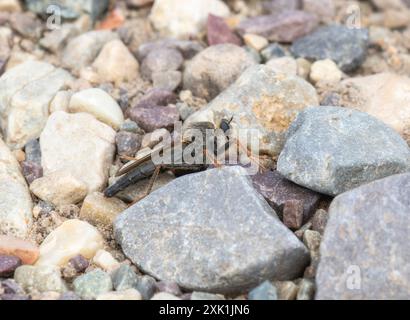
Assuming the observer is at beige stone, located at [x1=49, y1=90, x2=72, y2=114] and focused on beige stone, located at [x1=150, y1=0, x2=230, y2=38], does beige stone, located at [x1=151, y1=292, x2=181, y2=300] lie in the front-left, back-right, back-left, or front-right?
back-right

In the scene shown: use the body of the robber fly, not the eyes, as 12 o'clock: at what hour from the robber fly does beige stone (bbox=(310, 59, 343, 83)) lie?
The beige stone is roughly at 11 o'clock from the robber fly.

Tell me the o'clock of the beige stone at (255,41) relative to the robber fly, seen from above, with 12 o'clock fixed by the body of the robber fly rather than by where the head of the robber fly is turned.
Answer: The beige stone is roughly at 10 o'clock from the robber fly.

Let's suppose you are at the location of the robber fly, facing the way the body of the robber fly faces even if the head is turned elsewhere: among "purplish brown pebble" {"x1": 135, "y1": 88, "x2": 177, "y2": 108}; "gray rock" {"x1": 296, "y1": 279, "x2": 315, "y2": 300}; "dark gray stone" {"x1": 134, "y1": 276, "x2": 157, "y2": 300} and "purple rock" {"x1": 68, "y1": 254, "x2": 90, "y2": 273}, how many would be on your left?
1

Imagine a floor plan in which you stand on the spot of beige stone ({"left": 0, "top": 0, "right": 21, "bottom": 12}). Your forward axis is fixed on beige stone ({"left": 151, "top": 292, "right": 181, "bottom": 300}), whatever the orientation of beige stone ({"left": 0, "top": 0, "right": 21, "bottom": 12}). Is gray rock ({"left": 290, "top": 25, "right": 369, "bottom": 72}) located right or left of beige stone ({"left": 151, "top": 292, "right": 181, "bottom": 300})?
left

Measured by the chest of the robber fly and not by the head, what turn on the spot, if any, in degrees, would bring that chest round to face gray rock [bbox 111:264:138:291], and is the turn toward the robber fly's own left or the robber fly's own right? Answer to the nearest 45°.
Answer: approximately 90° to the robber fly's own right

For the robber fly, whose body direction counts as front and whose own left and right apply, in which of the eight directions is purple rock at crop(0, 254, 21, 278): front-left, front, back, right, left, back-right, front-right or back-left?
back-right

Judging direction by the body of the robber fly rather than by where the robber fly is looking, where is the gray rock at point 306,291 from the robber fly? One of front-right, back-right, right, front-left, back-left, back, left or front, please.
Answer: front-right

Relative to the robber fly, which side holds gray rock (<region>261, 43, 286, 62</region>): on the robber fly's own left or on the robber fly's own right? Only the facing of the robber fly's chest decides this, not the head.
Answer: on the robber fly's own left

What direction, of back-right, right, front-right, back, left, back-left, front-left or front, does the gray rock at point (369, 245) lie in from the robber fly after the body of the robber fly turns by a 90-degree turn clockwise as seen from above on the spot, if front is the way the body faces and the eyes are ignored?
front-left

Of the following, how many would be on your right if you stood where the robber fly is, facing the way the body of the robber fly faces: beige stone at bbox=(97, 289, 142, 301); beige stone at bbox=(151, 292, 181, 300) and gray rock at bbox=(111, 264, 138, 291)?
3

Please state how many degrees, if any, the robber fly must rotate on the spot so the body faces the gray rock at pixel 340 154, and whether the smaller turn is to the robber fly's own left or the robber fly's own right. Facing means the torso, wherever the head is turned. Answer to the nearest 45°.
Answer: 0° — it already faces it

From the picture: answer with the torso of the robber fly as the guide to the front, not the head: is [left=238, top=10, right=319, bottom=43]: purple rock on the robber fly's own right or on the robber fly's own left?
on the robber fly's own left

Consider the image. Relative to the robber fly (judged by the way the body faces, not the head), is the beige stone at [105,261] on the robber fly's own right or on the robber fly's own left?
on the robber fly's own right

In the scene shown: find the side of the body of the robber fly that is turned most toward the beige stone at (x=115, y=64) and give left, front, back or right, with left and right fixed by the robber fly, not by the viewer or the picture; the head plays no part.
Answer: left

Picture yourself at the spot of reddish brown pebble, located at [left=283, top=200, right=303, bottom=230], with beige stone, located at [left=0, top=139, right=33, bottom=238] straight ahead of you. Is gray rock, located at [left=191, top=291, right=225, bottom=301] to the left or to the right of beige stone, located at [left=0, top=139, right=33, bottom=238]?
left

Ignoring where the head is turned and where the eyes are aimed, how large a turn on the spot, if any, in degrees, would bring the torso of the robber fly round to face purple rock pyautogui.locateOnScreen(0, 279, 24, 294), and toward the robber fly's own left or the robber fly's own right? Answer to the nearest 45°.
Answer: approximately 135° to the robber fly's own right

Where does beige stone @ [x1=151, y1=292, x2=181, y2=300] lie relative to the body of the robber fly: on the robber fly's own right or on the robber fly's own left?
on the robber fly's own right

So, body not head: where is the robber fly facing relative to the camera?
to the viewer's right
